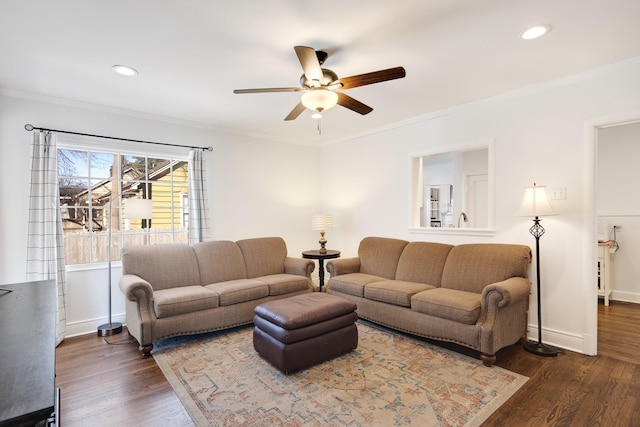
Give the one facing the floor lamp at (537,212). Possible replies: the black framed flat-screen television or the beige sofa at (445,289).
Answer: the black framed flat-screen television

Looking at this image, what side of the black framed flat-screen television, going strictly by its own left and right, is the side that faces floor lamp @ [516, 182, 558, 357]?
front

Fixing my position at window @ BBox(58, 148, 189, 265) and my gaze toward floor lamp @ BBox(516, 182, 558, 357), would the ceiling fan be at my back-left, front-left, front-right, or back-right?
front-right

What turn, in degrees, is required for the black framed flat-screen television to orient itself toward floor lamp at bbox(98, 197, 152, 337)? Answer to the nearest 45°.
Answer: approximately 90° to its left

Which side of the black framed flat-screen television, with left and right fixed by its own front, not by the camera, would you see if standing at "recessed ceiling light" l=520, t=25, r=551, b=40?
front

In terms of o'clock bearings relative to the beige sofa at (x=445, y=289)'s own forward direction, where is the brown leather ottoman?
The brown leather ottoman is roughly at 12 o'clock from the beige sofa.

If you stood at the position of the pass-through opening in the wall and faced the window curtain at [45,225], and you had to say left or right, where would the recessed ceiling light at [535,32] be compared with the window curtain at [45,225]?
left

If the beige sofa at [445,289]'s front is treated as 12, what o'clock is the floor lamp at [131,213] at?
The floor lamp is roughly at 1 o'clock from the beige sofa.

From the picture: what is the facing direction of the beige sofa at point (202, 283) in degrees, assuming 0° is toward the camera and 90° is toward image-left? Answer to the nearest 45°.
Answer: approximately 315°

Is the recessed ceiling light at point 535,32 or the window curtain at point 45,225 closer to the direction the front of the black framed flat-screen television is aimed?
the recessed ceiling light

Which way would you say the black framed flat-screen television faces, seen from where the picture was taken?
facing to the right of the viewer
